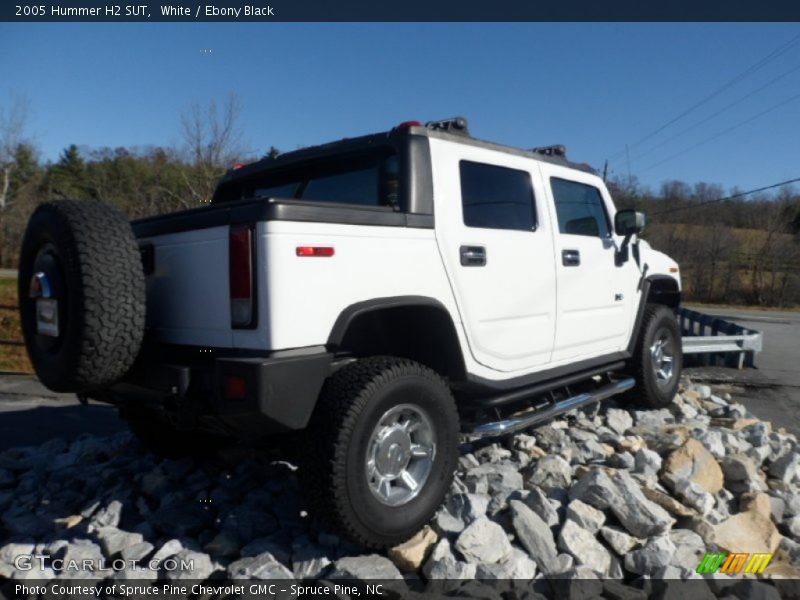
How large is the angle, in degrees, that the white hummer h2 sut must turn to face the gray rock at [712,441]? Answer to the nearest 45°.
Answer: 0° — it already faces it

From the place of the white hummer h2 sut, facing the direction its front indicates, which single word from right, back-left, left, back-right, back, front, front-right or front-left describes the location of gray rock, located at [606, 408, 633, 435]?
front

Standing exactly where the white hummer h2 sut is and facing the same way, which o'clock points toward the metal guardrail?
The metal guardrail is roughly at 12 o'clock from the white hummer h2 sut.

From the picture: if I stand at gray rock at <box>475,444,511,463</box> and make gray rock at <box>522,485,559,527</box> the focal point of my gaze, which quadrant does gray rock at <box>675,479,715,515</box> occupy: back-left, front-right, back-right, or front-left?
front-left

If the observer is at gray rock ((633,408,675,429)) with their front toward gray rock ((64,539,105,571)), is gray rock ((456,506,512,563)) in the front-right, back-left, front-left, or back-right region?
front-left

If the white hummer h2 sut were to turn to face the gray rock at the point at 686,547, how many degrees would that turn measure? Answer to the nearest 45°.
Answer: approximately 45° to its right

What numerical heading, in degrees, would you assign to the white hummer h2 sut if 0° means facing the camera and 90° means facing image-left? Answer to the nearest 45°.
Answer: approximately 225°

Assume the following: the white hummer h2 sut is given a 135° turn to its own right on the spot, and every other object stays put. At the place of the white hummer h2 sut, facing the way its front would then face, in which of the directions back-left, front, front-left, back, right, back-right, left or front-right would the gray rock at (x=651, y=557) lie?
left
